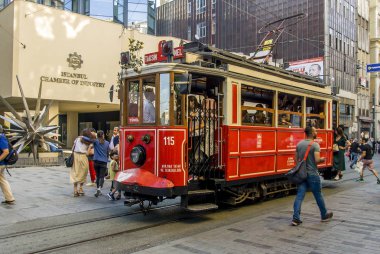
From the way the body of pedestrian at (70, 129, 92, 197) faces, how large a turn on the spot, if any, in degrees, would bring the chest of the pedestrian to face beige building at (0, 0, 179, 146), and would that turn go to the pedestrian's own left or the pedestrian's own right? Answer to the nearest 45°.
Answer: approximately 45° to the pedestrian's own left

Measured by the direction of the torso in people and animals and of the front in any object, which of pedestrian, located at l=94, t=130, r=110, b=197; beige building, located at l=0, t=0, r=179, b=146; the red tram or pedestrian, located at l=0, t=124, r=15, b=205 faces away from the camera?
pedestrian, located at l=94, t=130, r=110, b=197

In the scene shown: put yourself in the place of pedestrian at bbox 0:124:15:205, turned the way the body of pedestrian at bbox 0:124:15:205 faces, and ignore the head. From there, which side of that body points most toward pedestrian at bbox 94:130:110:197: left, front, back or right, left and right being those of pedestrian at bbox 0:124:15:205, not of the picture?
back

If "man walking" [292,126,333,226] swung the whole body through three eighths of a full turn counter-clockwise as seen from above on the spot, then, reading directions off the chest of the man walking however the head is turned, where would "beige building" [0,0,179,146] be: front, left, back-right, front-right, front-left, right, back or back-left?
front-right

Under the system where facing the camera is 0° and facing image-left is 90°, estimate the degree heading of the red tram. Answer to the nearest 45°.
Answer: approximately 45°

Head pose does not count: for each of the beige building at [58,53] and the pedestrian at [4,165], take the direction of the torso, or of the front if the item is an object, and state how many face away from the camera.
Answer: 0

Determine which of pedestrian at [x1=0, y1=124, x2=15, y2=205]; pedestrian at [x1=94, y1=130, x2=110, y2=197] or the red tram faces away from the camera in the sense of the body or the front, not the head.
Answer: pedestrian at [x1=94, y1=130, x2=110, y2=197]

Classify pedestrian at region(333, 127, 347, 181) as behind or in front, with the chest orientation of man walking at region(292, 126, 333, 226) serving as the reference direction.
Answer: in front

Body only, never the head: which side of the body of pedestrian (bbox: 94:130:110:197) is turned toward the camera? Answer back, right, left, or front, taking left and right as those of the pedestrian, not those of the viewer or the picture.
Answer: back

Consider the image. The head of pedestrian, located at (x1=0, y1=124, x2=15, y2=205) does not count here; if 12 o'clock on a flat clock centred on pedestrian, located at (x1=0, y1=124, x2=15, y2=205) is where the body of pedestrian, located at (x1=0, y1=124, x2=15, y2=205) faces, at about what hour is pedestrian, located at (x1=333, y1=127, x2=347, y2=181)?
pedestrian, located at (x1=333, y1=127, x2=347, y2=181) is roughly at 6 o'clock from pedestrian, located at (x1=0, y1=124, x2=15, y2=205).

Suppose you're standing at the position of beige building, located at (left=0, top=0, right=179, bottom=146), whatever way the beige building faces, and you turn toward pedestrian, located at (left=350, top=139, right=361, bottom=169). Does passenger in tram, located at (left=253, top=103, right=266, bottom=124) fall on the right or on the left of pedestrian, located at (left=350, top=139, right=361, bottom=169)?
right

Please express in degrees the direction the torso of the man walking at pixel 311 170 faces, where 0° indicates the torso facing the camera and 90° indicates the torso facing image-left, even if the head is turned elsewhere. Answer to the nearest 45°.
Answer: approximately 225°

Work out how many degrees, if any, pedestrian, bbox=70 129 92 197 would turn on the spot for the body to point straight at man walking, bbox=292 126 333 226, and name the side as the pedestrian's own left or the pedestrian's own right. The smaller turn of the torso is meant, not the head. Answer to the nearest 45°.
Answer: approximately 90° to the pedestrian's own right

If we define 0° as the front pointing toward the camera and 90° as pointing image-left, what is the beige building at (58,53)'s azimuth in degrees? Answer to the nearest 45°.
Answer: approximately 315°

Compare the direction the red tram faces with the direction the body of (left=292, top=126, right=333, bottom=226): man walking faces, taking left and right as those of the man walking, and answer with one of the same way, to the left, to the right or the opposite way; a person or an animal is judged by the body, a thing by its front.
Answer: the opposite way

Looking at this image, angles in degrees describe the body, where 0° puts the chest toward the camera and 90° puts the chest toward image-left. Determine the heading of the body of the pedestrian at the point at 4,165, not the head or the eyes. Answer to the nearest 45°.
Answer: approximately 90°
